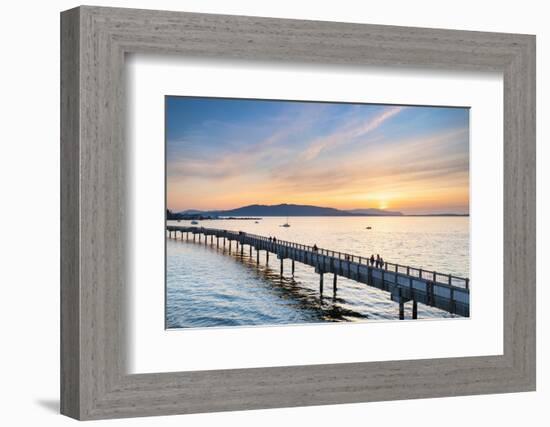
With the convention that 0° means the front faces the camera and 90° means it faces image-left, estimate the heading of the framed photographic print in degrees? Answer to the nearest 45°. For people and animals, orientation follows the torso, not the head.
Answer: approximately 315°
